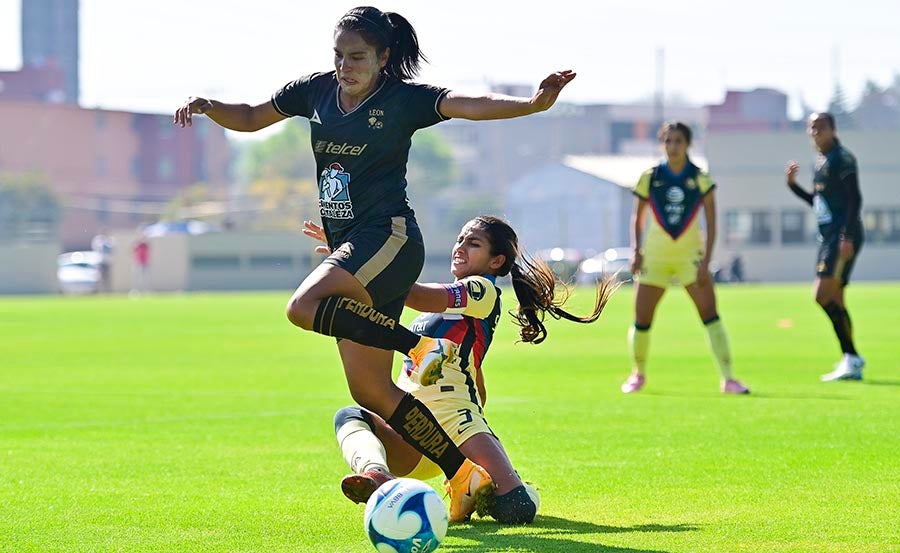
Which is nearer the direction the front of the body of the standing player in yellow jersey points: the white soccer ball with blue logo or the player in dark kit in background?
the white soccer ball with blue logo

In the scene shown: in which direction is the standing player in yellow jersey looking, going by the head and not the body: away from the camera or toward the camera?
toward the camera

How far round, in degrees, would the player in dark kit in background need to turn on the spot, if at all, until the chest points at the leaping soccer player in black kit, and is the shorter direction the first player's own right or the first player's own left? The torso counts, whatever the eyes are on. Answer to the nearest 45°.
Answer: approximately 45° to the first player's own left

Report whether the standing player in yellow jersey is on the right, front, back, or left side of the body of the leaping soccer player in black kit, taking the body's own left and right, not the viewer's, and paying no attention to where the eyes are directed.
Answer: back

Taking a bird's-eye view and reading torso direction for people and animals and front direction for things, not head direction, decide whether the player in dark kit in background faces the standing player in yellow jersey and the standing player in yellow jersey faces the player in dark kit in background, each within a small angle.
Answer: no

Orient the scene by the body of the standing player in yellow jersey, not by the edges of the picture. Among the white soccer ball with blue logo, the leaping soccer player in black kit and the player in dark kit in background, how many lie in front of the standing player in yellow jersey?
2

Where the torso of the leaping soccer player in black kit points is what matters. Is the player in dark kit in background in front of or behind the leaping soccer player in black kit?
behind

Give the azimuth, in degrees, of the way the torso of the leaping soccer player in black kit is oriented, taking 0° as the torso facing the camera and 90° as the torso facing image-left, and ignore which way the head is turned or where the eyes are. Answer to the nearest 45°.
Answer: approximately 45°

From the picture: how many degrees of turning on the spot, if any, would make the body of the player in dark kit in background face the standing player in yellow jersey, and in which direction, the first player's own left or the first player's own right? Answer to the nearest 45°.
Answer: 0° — they already face them

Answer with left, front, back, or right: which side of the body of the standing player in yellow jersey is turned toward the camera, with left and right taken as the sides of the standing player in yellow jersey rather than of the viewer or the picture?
front

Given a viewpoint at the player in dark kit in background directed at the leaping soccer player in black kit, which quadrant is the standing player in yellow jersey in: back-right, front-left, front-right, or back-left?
front-right

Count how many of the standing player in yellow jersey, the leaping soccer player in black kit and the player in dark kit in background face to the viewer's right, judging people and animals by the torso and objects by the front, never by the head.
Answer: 0

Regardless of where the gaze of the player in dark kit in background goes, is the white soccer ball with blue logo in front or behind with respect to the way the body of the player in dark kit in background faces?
in front

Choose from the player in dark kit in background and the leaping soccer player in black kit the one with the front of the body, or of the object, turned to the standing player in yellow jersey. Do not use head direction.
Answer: the player in dark kit in background

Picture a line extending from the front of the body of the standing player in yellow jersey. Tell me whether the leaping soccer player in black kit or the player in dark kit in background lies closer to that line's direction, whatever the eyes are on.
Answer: the leaping soccer player in black kit

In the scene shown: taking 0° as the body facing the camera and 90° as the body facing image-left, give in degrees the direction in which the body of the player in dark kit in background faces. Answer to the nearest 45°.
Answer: approximately 45°

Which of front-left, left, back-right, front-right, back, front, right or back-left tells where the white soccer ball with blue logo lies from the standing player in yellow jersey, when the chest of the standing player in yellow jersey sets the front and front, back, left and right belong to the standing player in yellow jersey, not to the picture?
front

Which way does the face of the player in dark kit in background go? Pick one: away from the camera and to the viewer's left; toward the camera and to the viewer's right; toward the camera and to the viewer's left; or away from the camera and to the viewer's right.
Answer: toward the camera and to the viewer's left
